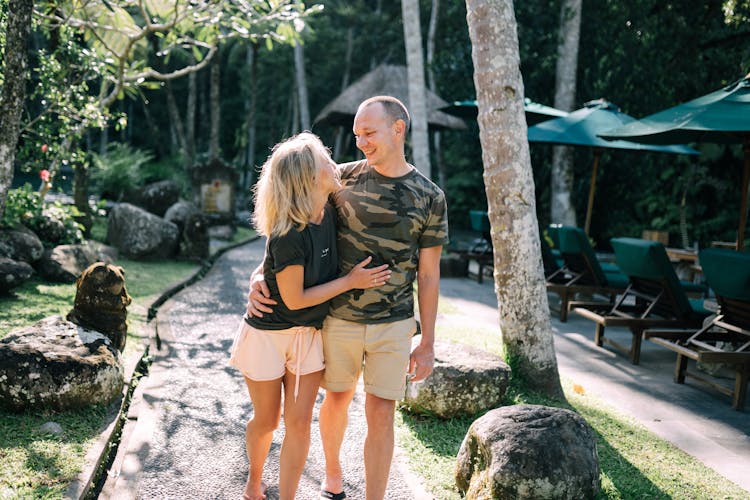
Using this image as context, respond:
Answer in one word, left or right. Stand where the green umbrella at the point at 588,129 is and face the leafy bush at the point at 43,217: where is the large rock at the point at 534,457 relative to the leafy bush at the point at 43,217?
left

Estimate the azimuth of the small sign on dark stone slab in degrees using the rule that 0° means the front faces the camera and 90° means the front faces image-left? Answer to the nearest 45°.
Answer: approximately 0°

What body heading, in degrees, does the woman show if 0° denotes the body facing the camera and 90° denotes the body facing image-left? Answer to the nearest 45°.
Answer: approximately 315°

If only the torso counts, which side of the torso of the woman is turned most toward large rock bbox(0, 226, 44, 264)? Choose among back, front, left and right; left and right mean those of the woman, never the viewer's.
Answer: back
